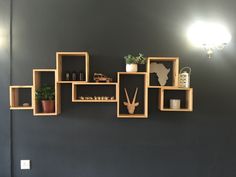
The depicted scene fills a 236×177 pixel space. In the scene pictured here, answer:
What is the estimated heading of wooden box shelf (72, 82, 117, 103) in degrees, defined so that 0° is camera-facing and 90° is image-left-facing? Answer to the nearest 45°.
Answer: approximately 0°

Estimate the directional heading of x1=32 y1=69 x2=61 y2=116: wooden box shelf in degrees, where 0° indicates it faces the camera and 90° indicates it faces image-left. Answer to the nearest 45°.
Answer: approximately 0°

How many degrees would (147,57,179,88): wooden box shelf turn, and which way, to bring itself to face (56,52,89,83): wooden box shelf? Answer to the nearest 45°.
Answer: approximately 90° to its right

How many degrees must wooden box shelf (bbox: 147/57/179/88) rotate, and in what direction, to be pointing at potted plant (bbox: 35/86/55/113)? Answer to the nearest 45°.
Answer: approximately 90° to its right

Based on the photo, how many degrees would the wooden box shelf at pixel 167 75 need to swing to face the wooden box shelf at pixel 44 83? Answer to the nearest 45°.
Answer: approximately 90° to its right
